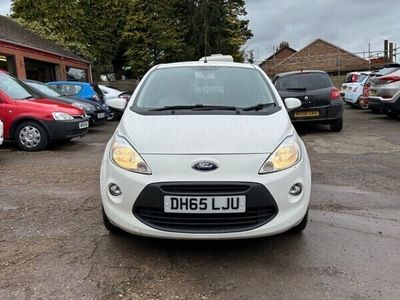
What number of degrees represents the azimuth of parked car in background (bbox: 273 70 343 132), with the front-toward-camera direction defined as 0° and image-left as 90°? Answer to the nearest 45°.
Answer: approximately 180°

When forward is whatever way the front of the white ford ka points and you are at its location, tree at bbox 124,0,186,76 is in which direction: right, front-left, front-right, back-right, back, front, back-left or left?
back

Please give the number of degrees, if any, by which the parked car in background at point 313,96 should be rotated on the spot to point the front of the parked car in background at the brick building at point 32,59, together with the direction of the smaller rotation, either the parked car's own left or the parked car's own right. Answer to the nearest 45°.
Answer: approximately 45° to the parked car's own left

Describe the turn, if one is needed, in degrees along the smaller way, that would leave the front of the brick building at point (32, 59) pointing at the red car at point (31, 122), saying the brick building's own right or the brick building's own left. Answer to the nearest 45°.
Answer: approximately 45° to the brick building's own right

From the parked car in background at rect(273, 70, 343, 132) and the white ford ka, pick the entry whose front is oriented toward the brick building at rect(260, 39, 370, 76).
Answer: the parked car in background

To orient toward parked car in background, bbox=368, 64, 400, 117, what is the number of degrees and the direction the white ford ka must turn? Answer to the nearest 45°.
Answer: approximately 135° to its left

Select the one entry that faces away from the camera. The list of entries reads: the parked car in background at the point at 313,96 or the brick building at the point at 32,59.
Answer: the parked car in background

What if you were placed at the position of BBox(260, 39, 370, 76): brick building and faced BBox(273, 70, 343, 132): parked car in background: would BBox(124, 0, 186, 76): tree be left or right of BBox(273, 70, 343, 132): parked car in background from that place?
right
